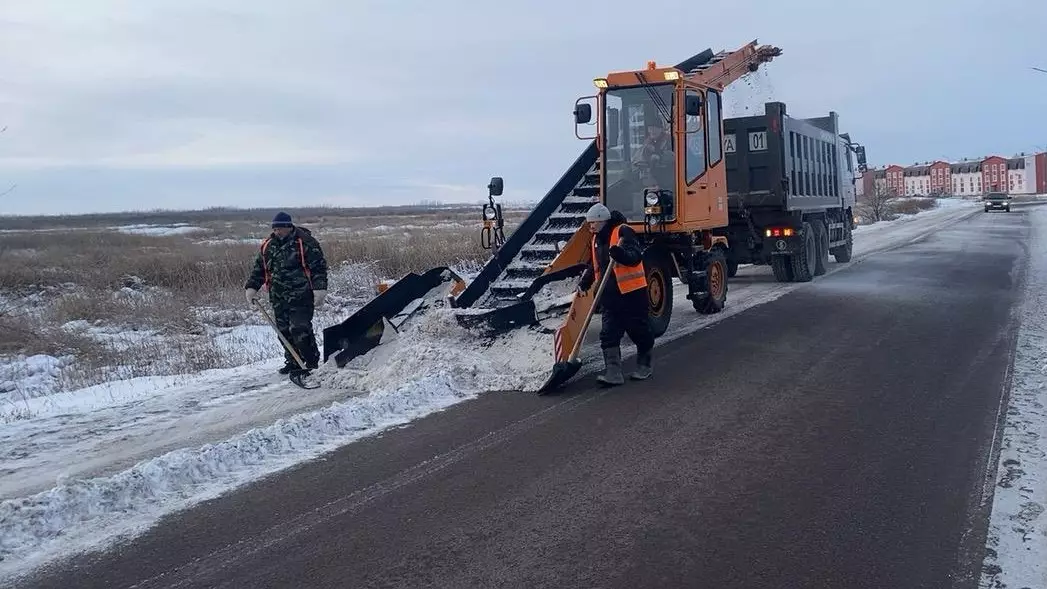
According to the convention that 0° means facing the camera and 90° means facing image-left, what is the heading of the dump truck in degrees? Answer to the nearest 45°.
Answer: approximately 225°

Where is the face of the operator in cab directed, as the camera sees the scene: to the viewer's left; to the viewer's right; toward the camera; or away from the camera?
toward the camera

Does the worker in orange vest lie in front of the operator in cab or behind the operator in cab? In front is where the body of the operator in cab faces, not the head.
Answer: in front

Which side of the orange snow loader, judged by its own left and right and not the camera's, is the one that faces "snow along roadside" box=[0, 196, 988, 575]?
front

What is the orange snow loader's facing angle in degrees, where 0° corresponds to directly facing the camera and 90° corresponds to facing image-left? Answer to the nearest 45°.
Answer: approximately 45°

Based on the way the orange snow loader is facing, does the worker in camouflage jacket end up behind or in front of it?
in front

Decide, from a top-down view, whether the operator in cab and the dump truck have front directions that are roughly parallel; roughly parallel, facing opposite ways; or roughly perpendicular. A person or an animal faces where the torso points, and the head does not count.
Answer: roughly parallel, facing opposite ways

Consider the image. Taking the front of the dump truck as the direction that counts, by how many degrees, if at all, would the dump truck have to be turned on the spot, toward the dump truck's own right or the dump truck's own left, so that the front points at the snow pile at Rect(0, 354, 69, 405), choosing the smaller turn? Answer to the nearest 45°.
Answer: approximately 180°

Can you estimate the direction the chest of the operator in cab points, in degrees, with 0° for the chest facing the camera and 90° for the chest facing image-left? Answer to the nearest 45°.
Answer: approximately 45°

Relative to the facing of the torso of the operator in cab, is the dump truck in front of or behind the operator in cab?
behind

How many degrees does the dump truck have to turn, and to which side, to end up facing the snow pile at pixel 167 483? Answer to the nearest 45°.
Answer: approximately 135° to its right

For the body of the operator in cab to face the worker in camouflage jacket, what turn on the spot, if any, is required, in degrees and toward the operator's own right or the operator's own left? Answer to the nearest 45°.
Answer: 0° — they already face them

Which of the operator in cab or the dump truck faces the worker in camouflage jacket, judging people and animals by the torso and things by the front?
the operator in cab

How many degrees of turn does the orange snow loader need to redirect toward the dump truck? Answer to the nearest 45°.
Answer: approximately 180°
